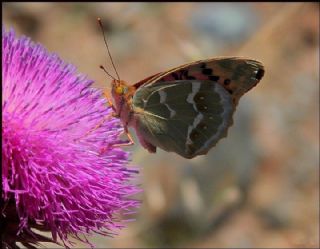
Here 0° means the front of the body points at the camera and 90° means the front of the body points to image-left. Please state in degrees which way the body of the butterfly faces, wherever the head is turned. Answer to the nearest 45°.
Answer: approximately 90°
